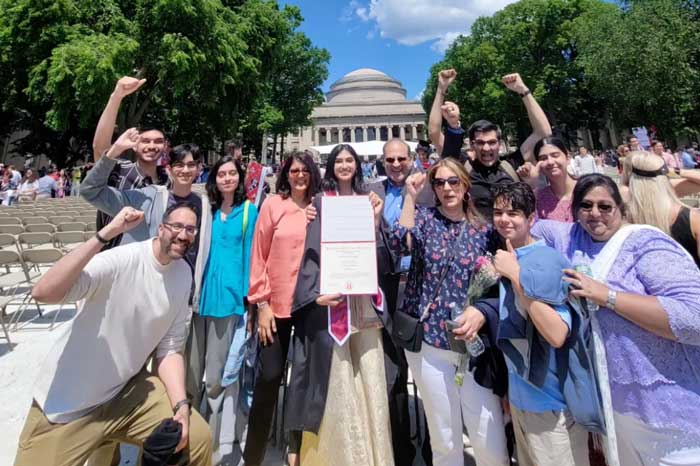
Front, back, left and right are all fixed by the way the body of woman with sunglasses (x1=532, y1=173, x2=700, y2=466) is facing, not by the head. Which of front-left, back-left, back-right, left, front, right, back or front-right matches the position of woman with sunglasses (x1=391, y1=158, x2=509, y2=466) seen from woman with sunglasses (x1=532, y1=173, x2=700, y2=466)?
front-right

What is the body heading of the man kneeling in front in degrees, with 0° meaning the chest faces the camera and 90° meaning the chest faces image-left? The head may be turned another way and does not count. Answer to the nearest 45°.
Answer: approximately 315°

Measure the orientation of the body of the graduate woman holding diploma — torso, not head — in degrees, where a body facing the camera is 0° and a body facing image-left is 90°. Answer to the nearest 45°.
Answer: approximately 0°

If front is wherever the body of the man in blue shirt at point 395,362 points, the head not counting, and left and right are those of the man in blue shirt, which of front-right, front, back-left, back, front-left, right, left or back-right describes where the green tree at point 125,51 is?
back-right

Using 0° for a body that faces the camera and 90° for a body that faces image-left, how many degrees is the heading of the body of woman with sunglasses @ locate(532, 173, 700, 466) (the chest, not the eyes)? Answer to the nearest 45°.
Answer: approximately 45°

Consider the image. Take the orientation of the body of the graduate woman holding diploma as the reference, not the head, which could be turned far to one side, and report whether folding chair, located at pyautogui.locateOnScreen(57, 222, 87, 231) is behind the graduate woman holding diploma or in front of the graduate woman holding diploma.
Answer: behind
